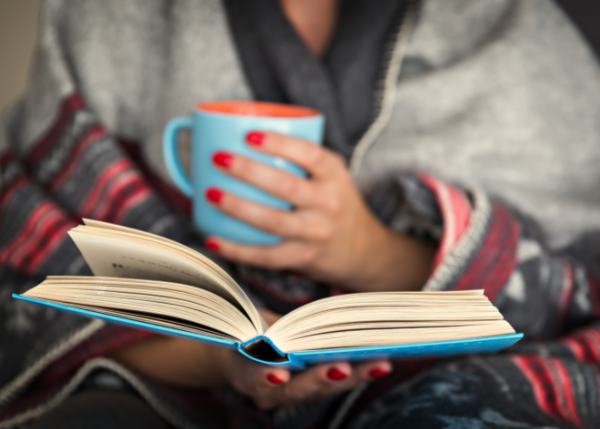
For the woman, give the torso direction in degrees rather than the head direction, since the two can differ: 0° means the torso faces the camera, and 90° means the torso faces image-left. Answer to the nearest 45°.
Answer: approximately 0°
